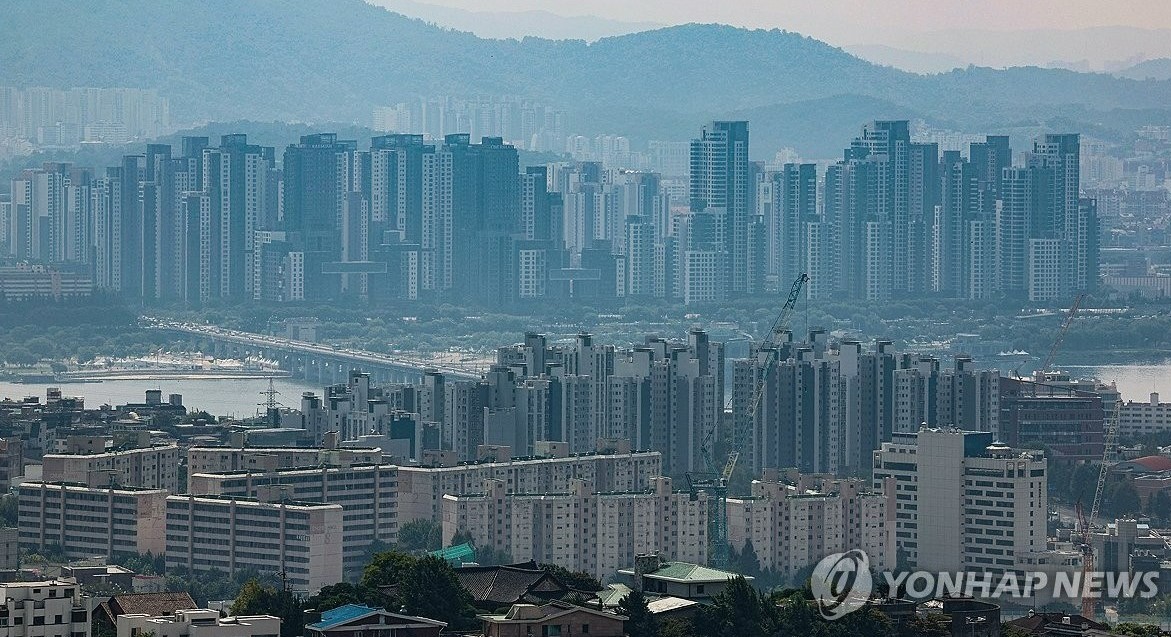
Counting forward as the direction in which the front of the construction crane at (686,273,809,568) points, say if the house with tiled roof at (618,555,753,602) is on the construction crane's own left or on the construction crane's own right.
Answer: on the construction crane's own right

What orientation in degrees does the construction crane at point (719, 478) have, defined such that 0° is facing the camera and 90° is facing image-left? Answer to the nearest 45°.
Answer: approximately 270°

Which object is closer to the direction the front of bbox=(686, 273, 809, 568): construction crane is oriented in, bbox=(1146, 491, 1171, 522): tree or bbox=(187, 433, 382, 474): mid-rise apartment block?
the tree

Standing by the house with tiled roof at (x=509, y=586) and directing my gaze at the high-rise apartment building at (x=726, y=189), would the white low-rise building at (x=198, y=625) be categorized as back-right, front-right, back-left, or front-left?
back-left

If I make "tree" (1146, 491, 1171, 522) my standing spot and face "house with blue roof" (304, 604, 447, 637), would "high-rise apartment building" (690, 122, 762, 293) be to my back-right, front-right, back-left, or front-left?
back-right
